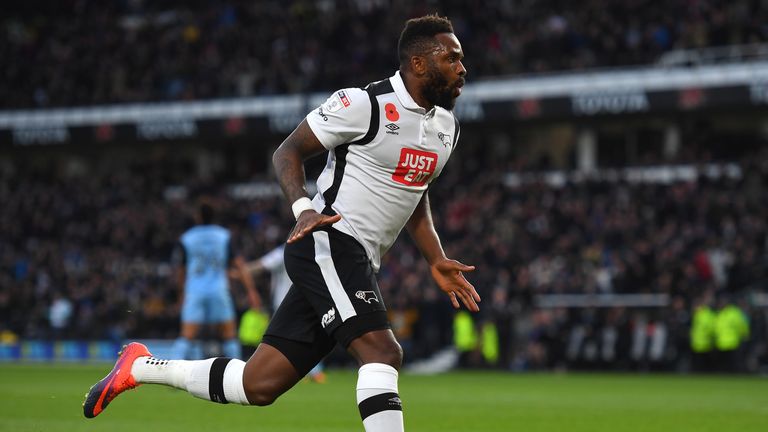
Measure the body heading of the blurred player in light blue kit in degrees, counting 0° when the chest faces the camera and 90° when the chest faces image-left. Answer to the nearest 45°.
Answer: approximately 180°

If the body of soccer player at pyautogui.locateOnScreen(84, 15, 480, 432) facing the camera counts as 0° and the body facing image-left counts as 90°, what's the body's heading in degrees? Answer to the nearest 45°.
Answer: approximately 315°

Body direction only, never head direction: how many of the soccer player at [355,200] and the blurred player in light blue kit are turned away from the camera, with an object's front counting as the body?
1

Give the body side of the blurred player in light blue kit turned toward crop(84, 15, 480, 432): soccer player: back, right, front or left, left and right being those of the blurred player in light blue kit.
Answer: back

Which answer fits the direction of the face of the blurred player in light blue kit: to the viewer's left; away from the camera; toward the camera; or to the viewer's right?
away from the camera

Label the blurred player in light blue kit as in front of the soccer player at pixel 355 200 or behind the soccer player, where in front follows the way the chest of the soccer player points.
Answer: behind

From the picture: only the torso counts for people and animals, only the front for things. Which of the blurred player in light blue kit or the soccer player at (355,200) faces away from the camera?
the blurred player in light blue kit
